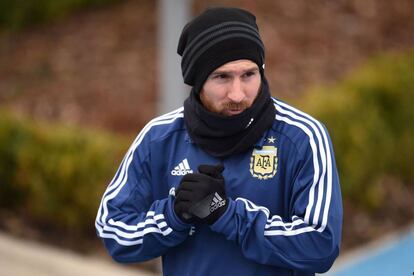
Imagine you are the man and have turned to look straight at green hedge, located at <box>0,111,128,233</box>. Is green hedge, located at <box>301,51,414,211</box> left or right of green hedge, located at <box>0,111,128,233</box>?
right

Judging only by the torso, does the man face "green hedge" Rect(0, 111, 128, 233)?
no

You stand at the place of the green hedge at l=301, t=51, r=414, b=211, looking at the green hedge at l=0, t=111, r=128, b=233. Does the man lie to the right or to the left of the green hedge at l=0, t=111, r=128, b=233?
left

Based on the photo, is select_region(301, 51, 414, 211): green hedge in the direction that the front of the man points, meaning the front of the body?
no

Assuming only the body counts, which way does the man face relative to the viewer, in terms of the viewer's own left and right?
facing the viewer
